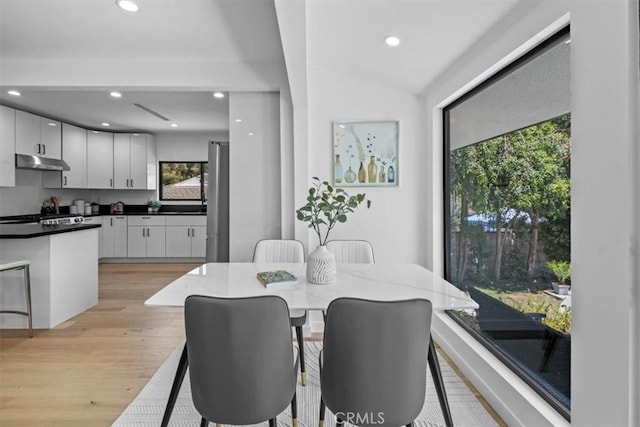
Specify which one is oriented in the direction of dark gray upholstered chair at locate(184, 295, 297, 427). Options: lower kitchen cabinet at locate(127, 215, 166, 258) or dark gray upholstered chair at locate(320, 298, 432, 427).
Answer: the lower kitchen cabinet

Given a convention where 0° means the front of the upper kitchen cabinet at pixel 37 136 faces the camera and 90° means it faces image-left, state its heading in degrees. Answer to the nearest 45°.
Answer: approximately 315°

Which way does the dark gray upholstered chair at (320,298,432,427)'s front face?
away from the camera

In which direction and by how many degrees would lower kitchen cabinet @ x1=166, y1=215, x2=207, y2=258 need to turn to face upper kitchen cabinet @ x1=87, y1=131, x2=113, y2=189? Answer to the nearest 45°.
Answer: approximately 90° to its right

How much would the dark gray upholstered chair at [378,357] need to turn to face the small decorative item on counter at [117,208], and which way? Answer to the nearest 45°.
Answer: approximately 45° to its left

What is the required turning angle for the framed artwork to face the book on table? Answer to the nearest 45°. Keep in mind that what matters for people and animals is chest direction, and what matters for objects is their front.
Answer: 0° — it already faces it

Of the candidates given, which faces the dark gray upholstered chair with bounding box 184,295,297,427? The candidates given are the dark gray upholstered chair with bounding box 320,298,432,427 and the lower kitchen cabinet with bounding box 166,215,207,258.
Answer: the lower kitchen cabinet
